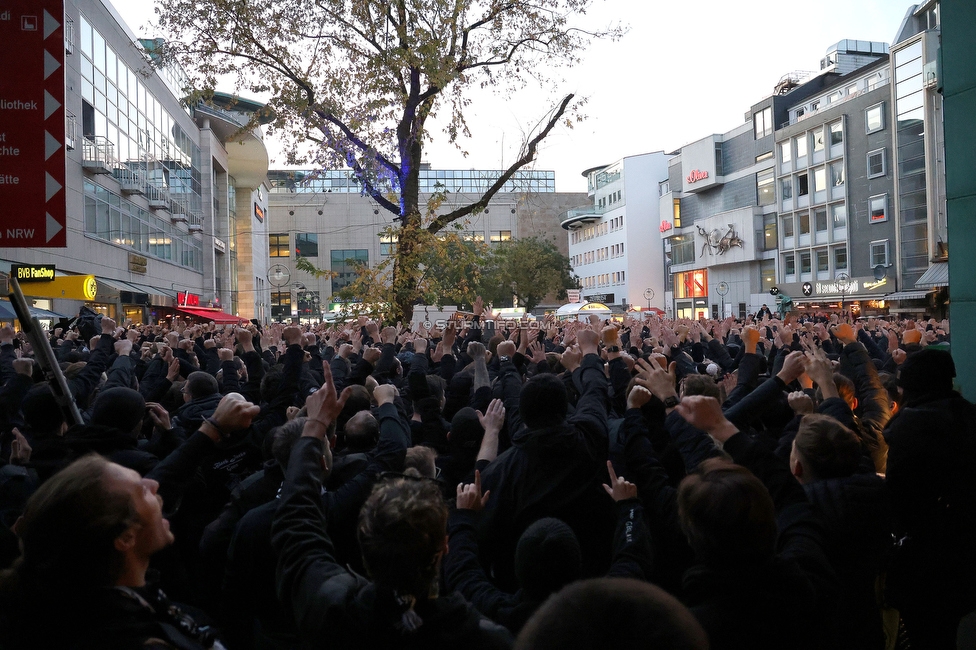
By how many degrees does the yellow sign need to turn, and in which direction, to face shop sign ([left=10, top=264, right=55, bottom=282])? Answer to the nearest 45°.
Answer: approximately 45° to its right

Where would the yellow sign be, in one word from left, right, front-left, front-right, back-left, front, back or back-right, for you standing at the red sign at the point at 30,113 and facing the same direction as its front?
back

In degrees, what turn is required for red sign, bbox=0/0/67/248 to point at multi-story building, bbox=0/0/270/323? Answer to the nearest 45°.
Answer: approximately 180°

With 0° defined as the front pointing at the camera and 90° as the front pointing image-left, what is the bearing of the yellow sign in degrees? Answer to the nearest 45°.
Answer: approximately 315°

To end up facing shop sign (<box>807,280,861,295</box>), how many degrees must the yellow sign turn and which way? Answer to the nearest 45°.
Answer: approximately 45° to its left

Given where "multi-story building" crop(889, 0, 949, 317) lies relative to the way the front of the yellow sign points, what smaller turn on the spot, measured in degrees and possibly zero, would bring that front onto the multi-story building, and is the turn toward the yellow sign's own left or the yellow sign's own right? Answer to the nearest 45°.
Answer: approximately 45° to the yellow sign's own left

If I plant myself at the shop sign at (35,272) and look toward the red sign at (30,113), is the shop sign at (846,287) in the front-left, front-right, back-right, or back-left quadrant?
back-left

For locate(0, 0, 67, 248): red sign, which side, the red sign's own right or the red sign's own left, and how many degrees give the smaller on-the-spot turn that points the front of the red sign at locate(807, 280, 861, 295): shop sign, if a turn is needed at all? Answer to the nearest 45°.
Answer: approximately 135° to the red sign's own left

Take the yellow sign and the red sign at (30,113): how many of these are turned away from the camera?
0

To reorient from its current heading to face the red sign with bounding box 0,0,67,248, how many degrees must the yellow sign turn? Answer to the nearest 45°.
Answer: approximately 45° to its right

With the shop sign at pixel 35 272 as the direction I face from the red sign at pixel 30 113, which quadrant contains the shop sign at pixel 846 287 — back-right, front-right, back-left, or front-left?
front-right

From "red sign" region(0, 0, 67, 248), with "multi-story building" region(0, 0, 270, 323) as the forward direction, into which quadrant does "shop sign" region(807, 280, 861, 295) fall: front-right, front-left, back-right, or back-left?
front-right

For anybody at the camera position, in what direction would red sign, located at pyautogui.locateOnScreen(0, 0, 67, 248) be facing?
facing the viewer

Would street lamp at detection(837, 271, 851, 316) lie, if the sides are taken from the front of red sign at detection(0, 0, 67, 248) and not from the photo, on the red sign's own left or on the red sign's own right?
on the red sign's own left
